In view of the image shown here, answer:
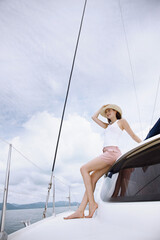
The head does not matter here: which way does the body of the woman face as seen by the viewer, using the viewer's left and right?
facing the viewer and to the left of the viewer

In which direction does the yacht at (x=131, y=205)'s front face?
to the viewer's left

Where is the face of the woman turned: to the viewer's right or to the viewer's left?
to the viewer's left
